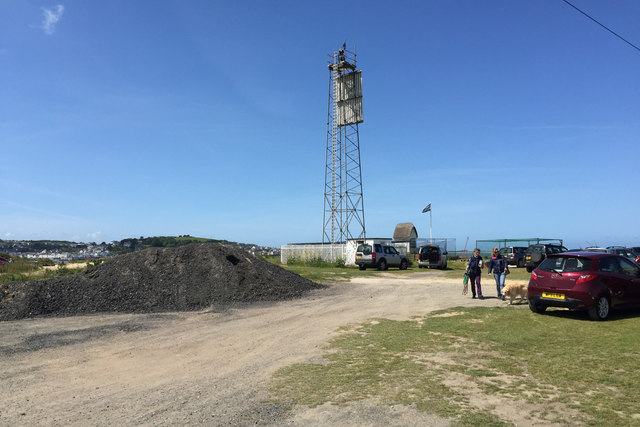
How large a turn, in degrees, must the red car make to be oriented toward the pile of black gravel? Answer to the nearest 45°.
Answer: approximately 135° to its left

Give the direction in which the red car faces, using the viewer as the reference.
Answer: facing away from the viewer and to the right of the viewer

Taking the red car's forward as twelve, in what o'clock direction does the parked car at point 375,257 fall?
The parked car is roughly at 9 o'clock from the red car.

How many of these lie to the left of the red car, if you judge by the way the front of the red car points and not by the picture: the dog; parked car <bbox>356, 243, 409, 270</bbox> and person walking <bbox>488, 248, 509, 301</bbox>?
3

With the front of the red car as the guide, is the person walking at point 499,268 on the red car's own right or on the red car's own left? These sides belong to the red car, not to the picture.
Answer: on the red car's own left

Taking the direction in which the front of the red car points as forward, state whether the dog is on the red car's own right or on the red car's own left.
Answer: on the red car's own left

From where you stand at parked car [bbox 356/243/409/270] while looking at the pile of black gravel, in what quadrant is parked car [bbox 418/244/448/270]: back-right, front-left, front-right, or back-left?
back-left

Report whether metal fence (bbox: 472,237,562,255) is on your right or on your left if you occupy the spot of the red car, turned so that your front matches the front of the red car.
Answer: on your left

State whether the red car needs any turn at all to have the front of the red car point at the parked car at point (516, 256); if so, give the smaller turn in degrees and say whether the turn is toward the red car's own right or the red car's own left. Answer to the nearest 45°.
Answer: approximately 45° to the red car's own left

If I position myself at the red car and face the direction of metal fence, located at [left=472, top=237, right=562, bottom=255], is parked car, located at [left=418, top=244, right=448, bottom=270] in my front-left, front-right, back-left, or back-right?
front-left

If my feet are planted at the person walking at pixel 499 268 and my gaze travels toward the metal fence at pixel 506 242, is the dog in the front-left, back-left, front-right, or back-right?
back-right

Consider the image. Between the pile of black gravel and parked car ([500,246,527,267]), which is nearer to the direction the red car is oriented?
the parked car
